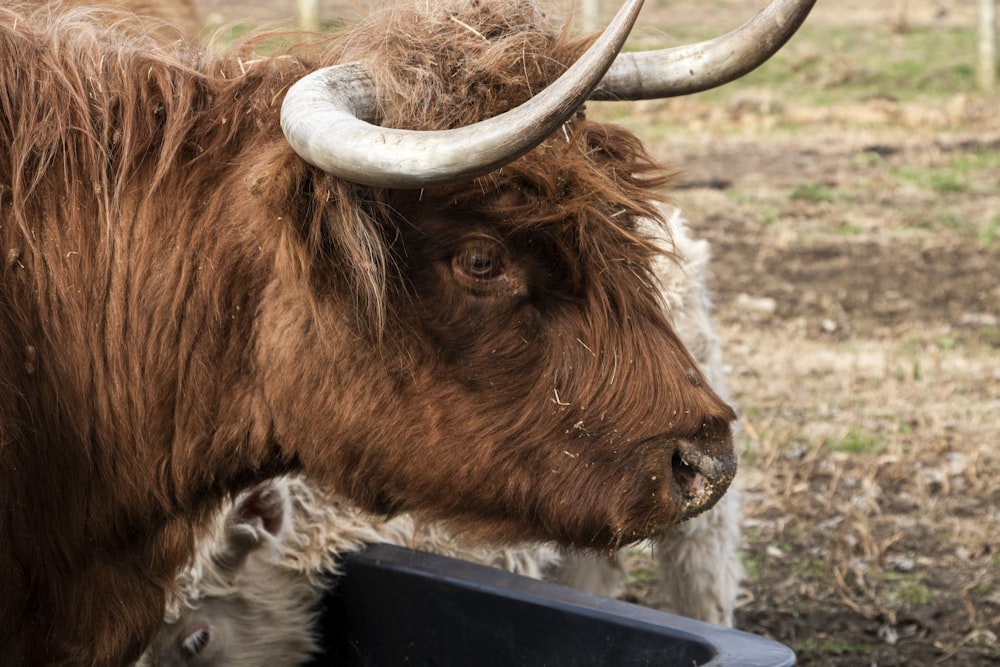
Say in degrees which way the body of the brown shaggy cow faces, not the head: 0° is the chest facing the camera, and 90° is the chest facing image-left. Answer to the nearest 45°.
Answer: approximately 270°
